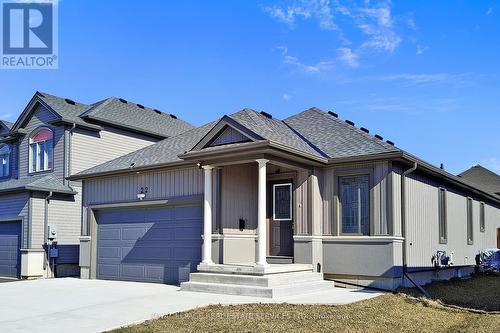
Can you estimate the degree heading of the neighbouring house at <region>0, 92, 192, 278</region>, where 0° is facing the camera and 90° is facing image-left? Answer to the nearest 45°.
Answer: approximately 45°
